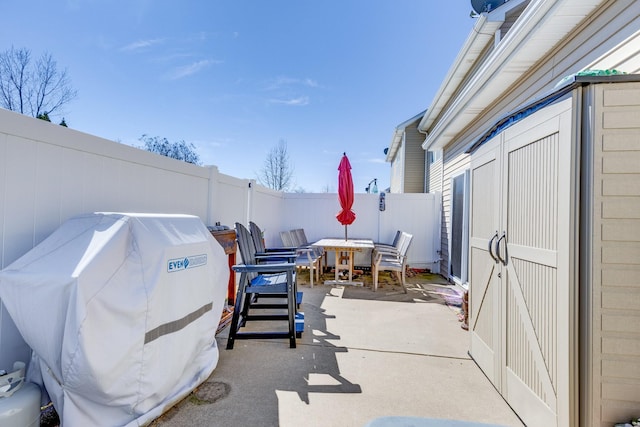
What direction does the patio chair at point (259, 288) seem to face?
to the viewer's right

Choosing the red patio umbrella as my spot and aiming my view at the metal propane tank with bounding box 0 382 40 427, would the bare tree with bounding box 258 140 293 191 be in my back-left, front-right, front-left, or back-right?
back-right

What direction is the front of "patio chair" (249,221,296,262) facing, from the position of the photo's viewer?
facing to the right of the viewer

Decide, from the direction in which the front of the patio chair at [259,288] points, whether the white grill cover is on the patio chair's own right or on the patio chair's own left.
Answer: on the patio chair's own right
